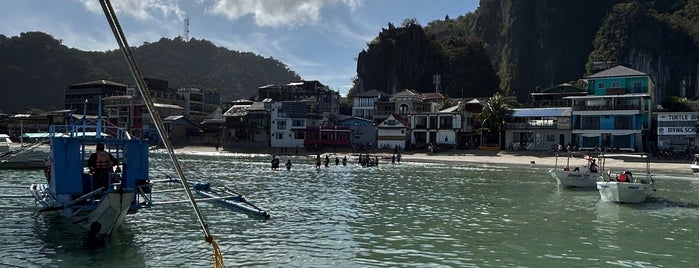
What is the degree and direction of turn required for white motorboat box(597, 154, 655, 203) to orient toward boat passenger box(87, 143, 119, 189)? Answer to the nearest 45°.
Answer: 0° — it already faces them

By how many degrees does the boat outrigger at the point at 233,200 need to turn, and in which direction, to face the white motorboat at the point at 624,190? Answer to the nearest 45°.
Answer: approximately 45° to its left

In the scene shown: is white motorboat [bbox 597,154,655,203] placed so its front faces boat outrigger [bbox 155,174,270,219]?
yes

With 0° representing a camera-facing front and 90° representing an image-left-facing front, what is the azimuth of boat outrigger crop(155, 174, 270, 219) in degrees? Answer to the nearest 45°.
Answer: approximately 315°

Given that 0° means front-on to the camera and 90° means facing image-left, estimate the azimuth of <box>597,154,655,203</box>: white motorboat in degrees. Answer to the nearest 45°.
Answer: approximately 45°
